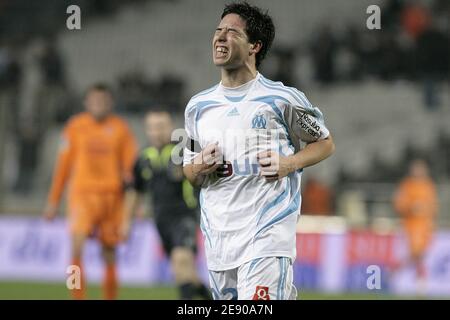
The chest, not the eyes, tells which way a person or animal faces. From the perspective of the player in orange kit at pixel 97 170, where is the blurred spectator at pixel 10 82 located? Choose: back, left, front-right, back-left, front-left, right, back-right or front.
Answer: back

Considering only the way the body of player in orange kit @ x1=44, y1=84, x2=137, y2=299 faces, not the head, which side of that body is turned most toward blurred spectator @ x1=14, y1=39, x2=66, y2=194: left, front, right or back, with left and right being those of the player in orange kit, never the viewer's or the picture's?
back

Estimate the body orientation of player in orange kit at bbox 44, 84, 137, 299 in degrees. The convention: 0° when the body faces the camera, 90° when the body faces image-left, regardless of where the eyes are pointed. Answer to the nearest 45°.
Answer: approximately 0°

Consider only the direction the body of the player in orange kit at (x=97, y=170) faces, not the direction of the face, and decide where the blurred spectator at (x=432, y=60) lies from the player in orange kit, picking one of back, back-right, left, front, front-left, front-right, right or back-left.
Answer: back-left
